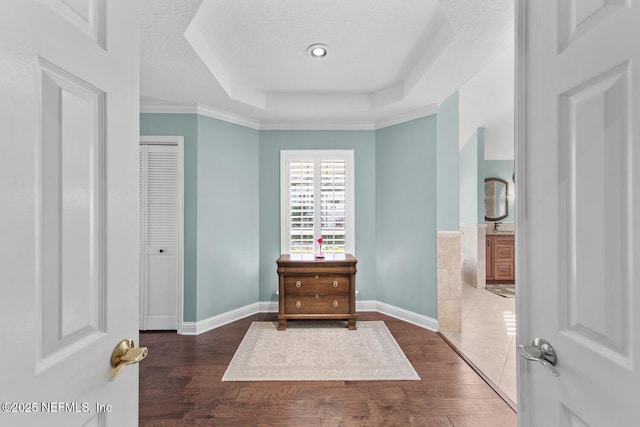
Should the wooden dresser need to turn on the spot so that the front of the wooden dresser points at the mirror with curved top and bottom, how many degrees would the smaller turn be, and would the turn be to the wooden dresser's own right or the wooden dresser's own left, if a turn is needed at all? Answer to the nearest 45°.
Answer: approximately 135° to the wooden dresser's own left

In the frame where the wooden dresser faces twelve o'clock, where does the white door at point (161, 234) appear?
The white door is roughly at 3 o'clock from the wooden dresser.

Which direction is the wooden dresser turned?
toward the camera

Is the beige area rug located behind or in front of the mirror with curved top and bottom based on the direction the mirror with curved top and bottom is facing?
in front

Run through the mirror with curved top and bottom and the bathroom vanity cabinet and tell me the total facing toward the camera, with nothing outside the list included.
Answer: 2

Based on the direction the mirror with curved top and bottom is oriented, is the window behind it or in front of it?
in front

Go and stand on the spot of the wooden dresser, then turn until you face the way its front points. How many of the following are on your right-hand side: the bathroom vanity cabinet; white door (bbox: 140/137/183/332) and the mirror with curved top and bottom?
1

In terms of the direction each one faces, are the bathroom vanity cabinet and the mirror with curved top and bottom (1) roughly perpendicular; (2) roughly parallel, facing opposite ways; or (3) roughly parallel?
roughly parallel

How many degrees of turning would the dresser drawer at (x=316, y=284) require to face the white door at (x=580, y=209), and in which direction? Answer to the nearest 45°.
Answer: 0° — it already faces it

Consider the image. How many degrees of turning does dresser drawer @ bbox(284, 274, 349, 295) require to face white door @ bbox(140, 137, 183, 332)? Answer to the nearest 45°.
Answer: approximately 90° to its right

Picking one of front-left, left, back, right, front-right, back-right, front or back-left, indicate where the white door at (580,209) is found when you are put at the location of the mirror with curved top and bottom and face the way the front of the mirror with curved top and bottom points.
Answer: front

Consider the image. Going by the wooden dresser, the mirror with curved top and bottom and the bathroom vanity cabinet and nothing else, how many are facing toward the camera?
3

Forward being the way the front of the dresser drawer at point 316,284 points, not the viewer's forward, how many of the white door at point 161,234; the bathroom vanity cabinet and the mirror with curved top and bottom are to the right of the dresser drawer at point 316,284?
1

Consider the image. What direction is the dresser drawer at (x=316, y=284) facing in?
toward the camera

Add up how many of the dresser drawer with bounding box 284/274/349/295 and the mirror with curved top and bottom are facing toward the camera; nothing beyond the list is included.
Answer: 2
